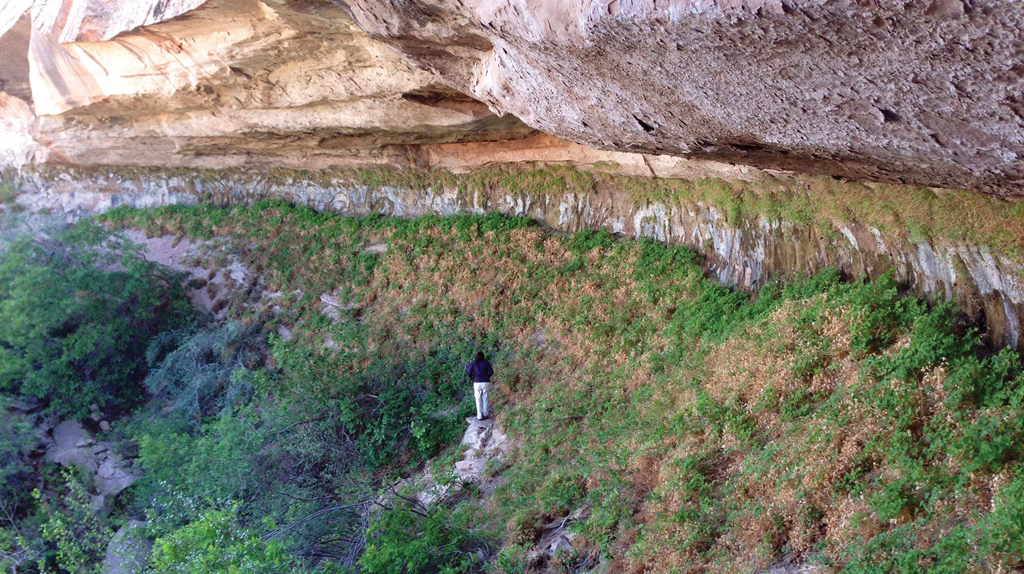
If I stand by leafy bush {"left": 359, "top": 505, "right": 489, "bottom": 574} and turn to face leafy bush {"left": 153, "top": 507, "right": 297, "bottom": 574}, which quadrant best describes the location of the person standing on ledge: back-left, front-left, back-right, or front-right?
back-right

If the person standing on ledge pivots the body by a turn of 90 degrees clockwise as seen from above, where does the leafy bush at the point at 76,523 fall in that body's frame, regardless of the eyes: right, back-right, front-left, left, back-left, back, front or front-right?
back

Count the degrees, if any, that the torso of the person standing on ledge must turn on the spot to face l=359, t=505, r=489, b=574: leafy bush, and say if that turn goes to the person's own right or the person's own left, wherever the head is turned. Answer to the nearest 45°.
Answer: approximately 180°

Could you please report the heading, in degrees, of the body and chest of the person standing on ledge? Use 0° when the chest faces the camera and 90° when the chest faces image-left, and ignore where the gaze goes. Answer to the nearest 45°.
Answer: approximately 180°

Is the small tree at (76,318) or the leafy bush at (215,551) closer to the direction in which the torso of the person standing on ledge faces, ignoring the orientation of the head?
the small tree

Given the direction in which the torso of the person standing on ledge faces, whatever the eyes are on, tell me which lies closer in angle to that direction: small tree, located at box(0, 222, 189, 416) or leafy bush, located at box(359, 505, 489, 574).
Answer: the small tree

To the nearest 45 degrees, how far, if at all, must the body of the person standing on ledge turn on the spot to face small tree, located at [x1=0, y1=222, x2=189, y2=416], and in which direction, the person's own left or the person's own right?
approximately 45° to the person's own left
